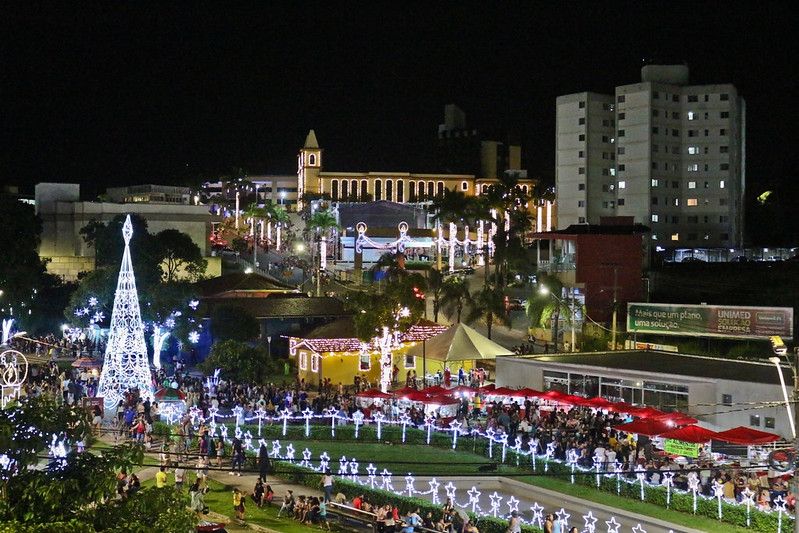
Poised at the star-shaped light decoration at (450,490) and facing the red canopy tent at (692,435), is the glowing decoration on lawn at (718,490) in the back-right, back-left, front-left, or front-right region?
front-right

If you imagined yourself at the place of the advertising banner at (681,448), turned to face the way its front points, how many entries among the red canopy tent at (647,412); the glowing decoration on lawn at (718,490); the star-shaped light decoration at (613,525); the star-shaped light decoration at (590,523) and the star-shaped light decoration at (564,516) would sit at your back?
1

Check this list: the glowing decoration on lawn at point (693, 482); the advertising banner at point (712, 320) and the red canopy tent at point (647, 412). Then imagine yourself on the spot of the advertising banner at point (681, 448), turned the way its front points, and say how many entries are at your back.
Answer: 2

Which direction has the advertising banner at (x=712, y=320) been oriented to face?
toward the camera

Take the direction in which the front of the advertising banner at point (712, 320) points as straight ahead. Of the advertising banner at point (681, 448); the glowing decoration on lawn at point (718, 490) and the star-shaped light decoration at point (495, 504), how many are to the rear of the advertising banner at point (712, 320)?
0

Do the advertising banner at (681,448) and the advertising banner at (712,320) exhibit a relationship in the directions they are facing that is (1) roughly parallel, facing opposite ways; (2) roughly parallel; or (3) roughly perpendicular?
roughly parallel

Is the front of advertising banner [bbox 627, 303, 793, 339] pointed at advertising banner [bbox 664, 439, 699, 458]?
yes

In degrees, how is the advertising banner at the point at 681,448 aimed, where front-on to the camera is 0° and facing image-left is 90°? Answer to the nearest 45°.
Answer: approximately 0°

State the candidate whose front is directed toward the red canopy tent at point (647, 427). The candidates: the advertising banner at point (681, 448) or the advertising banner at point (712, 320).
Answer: the advertising banner at point (712, 320)

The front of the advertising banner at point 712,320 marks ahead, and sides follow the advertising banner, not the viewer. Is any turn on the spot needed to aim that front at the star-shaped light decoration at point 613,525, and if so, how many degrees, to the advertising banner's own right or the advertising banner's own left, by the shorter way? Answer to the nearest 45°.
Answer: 0° — it already faces it

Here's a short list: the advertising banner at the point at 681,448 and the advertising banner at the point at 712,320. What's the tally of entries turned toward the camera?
2

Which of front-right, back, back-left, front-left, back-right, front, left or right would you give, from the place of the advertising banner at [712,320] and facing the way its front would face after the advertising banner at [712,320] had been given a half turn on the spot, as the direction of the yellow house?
left

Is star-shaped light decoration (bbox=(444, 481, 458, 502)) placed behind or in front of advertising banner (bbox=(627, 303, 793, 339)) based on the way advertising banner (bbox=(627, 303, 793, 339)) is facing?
in front

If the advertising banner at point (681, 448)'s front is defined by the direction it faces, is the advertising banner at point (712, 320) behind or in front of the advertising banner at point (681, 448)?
behind

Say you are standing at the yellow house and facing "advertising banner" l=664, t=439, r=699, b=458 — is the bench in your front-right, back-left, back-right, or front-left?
front-right

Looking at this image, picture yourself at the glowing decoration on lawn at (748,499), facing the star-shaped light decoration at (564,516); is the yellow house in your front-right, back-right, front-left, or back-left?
front-right
